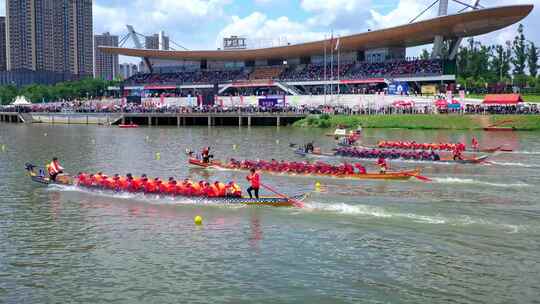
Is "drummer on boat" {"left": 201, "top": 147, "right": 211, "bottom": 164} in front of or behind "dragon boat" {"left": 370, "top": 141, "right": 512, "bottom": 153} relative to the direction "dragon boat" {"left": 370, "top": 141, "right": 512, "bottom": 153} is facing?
in front

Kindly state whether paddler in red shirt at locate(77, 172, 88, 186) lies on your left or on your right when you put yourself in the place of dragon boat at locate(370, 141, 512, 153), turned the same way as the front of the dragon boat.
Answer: on your left

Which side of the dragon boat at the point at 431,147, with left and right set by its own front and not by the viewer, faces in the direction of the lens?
left

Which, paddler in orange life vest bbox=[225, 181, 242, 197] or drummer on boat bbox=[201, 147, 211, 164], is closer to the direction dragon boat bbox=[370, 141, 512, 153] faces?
the drummer on boat

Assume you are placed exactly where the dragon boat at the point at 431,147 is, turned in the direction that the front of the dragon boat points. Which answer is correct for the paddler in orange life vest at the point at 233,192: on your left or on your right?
on your left

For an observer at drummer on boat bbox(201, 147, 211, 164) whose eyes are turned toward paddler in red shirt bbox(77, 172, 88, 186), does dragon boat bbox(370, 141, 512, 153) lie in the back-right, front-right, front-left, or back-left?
back-left
